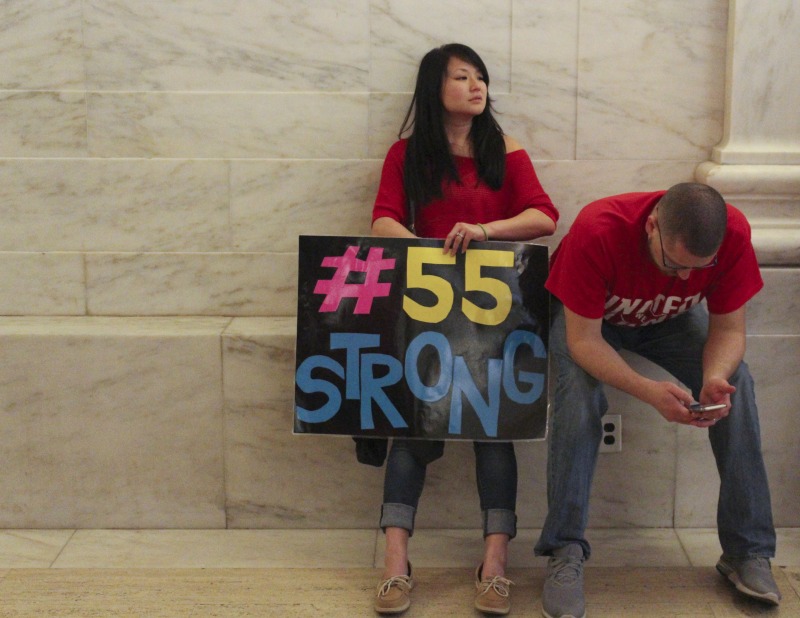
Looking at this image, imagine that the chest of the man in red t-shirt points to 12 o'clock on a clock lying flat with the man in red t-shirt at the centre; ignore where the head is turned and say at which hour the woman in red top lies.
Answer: The woman in red top is roughly at 4 o'clock from the man in red t-shirt.

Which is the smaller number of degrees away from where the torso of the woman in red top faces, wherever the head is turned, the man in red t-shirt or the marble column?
the man in red t-shirt

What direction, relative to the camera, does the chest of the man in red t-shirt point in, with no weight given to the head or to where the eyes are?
toward the camera

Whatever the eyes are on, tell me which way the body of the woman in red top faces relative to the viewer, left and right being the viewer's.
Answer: facing the viewer

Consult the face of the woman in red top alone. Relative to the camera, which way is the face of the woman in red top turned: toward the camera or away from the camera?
toward the camera

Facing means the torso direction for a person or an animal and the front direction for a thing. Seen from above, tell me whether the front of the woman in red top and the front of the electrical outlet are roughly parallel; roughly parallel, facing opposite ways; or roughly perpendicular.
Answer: roughly parallel

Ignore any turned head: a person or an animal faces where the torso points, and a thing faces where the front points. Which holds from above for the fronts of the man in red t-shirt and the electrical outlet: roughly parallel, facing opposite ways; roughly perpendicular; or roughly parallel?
roughly parallel

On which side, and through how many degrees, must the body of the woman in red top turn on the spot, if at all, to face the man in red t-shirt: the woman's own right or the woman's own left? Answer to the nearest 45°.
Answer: approximately 45° to the woman's own left

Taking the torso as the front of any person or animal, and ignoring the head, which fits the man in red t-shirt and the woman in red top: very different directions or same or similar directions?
same or similar directions

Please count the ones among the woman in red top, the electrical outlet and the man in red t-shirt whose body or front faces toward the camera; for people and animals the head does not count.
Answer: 3

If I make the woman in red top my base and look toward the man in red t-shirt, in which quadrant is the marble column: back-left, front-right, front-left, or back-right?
front-left
